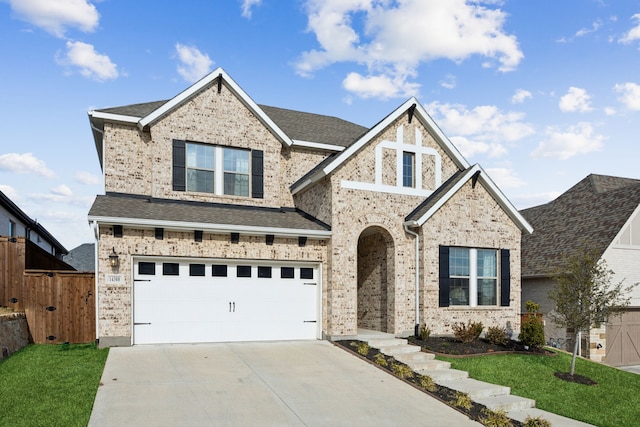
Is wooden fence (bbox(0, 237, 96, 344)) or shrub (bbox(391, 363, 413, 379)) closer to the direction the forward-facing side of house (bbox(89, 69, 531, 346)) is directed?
the shrub

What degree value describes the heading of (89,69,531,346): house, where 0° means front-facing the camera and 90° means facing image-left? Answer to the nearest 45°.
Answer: approximately 0°

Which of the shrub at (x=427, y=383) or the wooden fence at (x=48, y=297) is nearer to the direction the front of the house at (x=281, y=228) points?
the shrub

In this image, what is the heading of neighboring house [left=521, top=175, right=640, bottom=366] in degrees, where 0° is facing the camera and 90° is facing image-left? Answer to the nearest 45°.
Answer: approximately 0°

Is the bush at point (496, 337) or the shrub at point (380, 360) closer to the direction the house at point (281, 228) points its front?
the shrub

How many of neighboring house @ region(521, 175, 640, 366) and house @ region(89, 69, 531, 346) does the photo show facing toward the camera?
2
